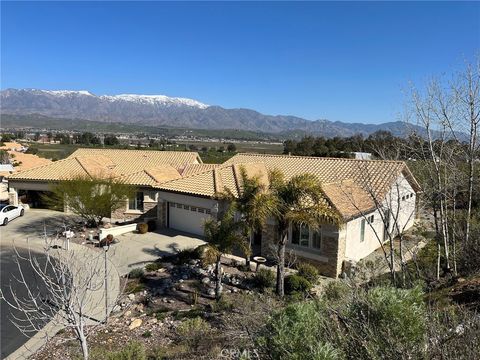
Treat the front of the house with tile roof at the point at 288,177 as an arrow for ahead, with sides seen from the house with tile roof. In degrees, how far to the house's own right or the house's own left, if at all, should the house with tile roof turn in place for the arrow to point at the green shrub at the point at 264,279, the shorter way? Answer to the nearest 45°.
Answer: approximately 45° to the house's own left

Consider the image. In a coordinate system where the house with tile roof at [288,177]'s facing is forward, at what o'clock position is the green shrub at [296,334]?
The green shrub is roughly at 11 o'clock from the house with tile roof.

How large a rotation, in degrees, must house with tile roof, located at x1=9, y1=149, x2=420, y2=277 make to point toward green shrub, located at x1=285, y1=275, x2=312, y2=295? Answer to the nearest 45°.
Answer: approximately 45° to its left

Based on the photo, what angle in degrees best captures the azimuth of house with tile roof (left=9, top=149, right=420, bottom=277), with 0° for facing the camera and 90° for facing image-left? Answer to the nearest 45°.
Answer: approximately 45°

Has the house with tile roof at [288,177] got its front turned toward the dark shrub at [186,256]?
yes
